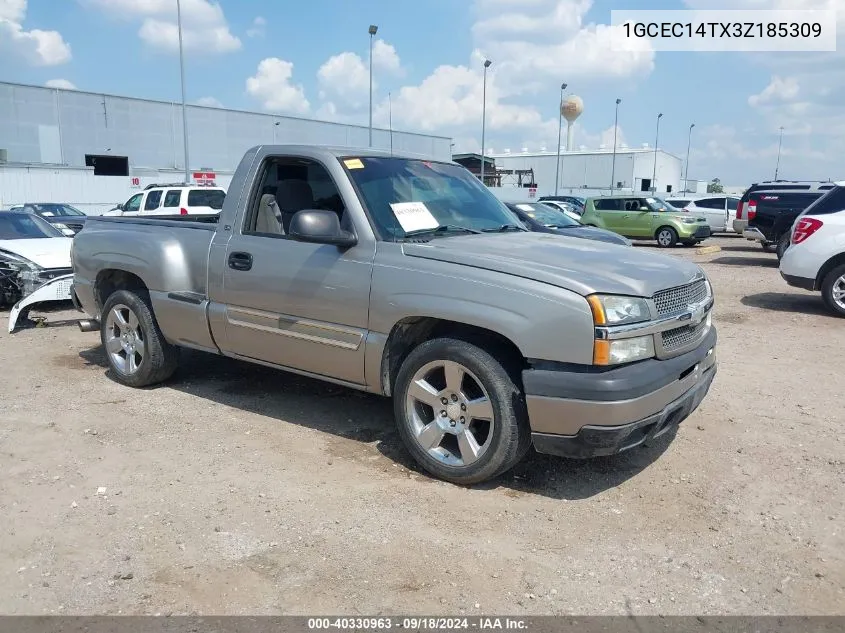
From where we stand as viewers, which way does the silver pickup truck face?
facing the viewer and to the right of the viewer

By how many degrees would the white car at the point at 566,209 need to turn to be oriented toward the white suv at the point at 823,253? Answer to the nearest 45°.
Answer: approximately 45° to its right

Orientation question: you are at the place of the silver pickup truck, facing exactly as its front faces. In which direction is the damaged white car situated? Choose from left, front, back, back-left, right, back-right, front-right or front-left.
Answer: back

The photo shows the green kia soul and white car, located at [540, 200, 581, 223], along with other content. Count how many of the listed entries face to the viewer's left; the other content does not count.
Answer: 0

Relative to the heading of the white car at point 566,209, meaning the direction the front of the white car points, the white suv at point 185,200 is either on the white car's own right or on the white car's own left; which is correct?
on the white car's own right

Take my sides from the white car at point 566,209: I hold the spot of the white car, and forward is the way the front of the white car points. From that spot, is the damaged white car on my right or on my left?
on my right

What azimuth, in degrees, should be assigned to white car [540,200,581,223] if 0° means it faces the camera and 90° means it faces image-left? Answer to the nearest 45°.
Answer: approximately 315°

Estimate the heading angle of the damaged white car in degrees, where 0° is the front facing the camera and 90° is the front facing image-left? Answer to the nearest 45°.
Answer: approximately 315°

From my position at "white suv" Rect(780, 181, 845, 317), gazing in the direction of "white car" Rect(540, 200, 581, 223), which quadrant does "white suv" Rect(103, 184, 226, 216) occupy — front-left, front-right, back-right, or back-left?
front-left

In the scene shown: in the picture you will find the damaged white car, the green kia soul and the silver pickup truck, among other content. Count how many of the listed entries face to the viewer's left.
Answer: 0

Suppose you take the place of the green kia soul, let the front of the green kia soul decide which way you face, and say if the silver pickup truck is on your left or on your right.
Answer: on your right
